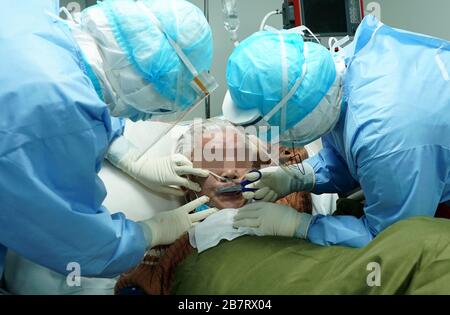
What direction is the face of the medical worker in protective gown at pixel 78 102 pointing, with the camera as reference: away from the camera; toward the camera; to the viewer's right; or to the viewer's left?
to the viewer's right

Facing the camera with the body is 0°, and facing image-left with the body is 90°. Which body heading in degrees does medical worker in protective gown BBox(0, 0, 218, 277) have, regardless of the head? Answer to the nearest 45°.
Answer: approximately 270°
